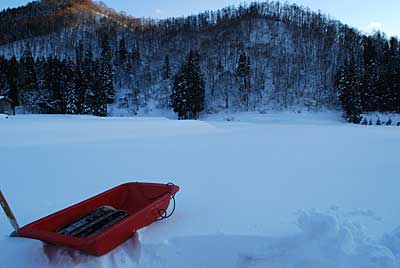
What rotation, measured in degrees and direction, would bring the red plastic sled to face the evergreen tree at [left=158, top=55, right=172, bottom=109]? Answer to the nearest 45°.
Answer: approximately 45° to its left

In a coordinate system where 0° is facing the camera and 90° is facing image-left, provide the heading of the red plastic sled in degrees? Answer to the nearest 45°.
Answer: approximately 225°

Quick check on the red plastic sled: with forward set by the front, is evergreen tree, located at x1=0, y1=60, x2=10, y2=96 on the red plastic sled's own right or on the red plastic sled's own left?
on the red plastic sled's own left

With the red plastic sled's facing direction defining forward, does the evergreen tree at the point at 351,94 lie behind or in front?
in front

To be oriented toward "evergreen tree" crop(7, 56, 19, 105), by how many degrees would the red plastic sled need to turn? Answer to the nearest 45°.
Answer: approximately 45° to its left

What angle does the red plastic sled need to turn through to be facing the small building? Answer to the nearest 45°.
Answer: approximately 45° to its left

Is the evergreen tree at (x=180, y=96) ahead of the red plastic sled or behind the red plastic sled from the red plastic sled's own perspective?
ahead

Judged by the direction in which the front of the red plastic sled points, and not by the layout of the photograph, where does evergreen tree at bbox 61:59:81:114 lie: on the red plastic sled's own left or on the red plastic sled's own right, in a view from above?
on the red plastic sled's own left

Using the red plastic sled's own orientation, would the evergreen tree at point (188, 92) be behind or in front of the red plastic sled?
in front
